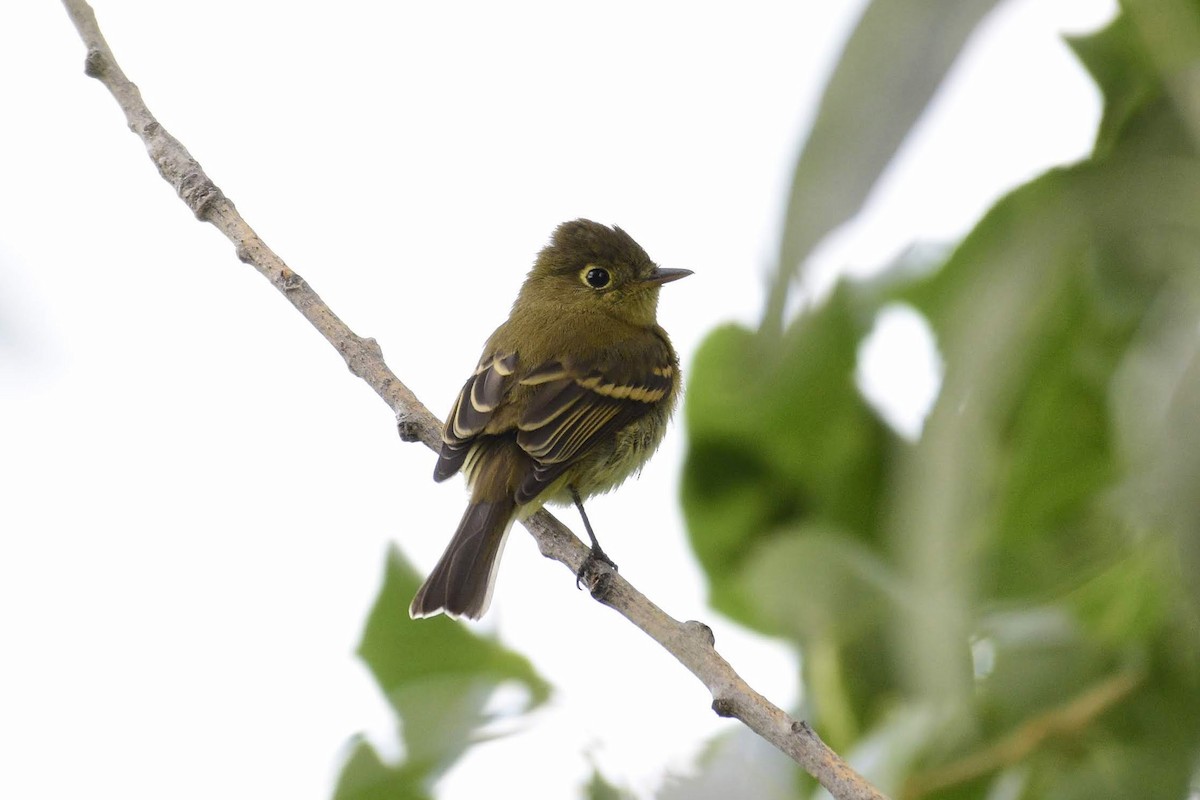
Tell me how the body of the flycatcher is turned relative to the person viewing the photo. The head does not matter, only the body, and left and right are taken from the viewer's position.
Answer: facing away from the viewer and to the right of the viewer
